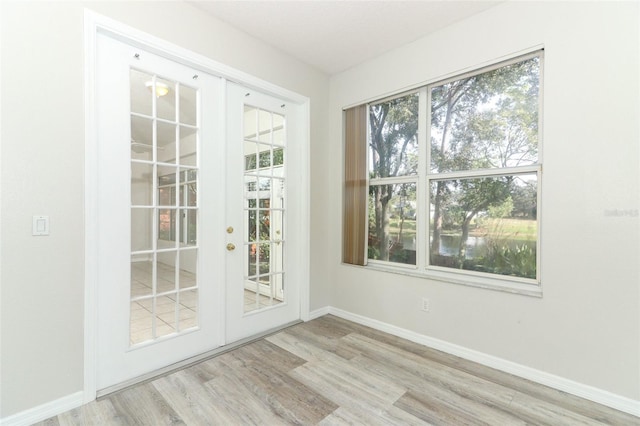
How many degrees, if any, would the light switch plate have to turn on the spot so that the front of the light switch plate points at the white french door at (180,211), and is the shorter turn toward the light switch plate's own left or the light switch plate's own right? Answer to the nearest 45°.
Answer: approximately 90° to the light switch plate's own left

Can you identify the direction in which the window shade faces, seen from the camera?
facing the viewer and to the left of the viewer

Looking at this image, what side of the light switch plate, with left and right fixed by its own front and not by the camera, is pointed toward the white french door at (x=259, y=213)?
left

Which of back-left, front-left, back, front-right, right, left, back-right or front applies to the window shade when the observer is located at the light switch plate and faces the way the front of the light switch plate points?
left

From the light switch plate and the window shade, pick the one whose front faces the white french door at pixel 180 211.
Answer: the window shade

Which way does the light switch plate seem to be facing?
toward the camera

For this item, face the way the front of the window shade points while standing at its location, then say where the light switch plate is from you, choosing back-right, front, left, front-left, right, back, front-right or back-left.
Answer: front

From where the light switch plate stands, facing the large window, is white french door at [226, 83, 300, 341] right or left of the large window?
left

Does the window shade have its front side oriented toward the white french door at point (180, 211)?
yes

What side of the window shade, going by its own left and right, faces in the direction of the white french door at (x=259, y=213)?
front

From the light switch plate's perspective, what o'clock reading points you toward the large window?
The large window is roughly at 10 o'clock from the light switch plate.
